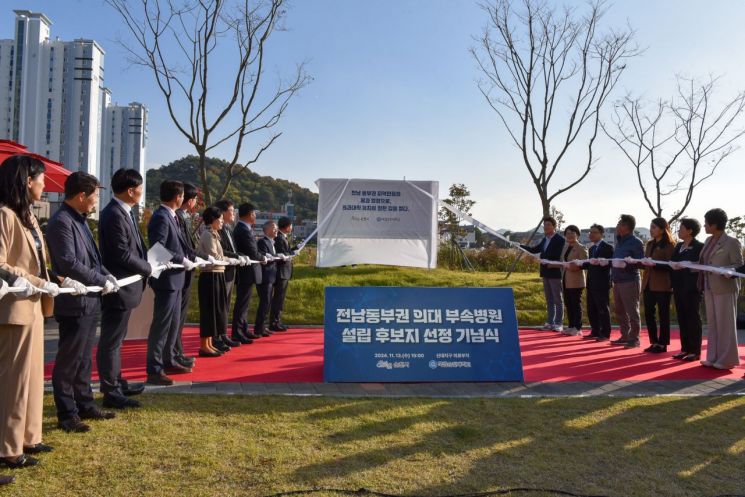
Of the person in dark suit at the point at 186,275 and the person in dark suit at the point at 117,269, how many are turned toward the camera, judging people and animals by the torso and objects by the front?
0

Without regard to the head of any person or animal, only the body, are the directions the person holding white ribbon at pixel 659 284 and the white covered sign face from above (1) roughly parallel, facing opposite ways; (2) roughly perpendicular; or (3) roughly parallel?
roughly perpendicular

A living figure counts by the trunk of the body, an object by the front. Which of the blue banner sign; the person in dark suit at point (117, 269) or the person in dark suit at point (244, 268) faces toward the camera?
the blue banner sign

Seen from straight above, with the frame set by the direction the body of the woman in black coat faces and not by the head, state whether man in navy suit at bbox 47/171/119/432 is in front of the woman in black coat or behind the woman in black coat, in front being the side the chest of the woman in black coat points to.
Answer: in front

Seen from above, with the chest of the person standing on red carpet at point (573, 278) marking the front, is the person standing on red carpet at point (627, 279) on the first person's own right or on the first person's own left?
on the first person's own left

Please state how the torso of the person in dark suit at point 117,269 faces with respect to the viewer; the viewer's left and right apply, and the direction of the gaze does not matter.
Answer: facing to the right of the viewer

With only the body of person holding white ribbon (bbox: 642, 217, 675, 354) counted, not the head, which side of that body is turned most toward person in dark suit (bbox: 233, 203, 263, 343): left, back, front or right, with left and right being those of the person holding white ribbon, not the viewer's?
front

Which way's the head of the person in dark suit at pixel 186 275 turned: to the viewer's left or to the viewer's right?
to the viewer's right

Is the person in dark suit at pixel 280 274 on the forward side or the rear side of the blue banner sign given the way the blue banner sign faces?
on the rear side

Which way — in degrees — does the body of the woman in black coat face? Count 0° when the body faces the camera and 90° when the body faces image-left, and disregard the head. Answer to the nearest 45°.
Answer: approximately 45°

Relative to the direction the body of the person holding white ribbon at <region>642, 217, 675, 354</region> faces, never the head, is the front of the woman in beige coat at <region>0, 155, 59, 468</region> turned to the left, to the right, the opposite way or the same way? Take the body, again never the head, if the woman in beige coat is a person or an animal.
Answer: the opposite way

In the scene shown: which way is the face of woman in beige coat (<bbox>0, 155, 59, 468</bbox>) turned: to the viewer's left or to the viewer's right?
to the viewer's right

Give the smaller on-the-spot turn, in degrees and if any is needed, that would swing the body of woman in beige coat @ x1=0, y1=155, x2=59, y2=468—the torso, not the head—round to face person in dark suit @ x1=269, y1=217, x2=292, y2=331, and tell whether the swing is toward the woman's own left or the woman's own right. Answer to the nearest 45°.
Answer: approximately 45° to the woman's own left

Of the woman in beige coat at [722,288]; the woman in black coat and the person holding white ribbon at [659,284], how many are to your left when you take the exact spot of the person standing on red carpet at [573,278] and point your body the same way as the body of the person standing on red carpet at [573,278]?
3
